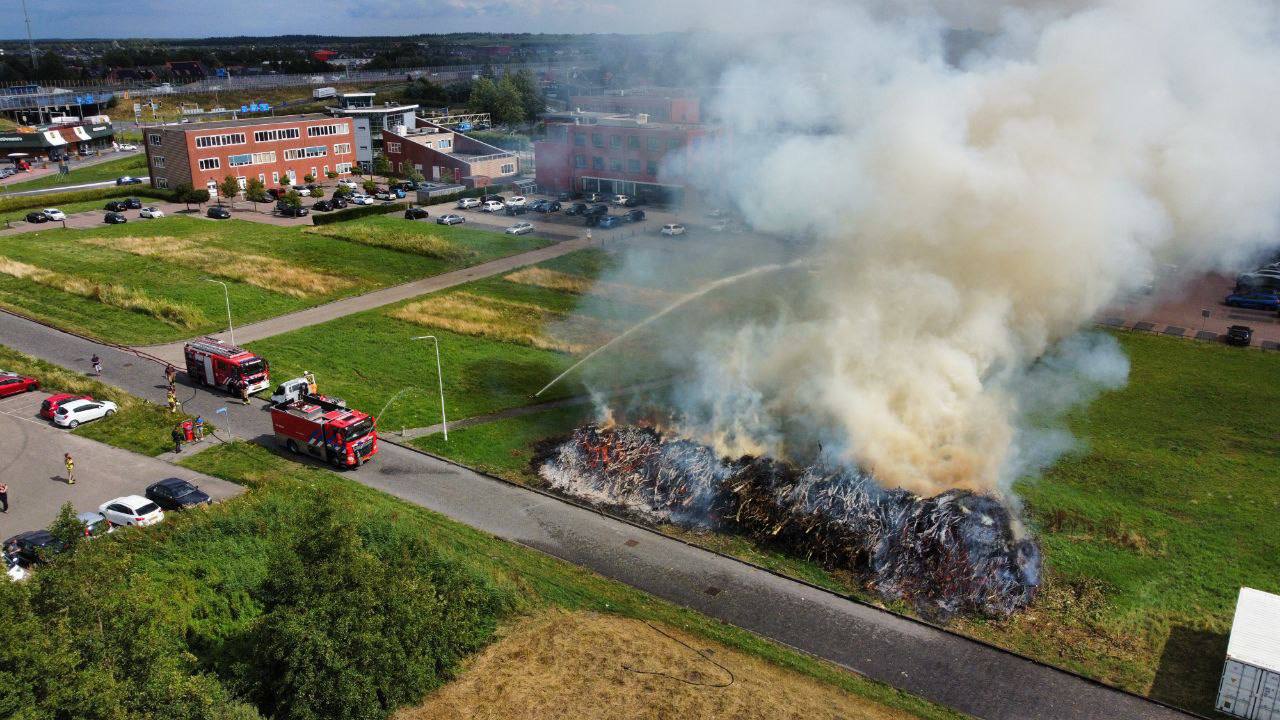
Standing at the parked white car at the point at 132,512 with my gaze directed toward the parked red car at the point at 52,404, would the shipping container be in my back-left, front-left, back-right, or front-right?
back-right

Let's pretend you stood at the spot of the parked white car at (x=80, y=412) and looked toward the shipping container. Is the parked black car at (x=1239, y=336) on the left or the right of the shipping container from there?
left

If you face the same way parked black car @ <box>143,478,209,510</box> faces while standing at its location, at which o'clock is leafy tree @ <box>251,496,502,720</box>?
The leafy tree is roughly at 1 o'clock from the parked black car.

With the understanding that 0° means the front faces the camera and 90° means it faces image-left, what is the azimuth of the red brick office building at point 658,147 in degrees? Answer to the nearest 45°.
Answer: approximately 0°

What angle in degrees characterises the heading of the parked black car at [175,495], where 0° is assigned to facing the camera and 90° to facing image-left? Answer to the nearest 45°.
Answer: approximately 315°

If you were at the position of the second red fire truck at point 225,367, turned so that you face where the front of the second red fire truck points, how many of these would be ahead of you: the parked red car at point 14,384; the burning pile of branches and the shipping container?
2

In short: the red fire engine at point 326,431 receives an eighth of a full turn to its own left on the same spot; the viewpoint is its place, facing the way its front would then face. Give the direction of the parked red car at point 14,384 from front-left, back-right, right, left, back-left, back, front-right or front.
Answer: back-left

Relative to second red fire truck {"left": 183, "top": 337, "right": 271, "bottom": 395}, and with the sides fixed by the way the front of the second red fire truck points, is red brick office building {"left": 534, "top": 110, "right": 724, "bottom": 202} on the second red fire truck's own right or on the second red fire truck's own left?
on the second red fire truck's own left

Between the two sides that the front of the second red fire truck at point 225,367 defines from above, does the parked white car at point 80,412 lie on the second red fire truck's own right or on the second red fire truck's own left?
on the second red fire truck's own right

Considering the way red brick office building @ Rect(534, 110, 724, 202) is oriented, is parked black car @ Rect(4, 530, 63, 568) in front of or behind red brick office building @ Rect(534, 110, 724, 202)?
in front

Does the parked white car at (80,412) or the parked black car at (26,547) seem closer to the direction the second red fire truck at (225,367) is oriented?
the parked black car

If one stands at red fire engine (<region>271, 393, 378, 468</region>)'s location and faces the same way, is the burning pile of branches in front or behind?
in front

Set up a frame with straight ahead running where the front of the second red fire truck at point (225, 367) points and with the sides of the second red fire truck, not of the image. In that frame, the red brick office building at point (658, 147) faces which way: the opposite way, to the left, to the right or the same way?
to the right

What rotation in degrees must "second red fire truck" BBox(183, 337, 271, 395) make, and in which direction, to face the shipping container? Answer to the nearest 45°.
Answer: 0° — it already faces it

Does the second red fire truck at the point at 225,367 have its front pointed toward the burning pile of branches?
yes

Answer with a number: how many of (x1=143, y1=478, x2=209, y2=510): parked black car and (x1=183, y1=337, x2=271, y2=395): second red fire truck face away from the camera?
0
